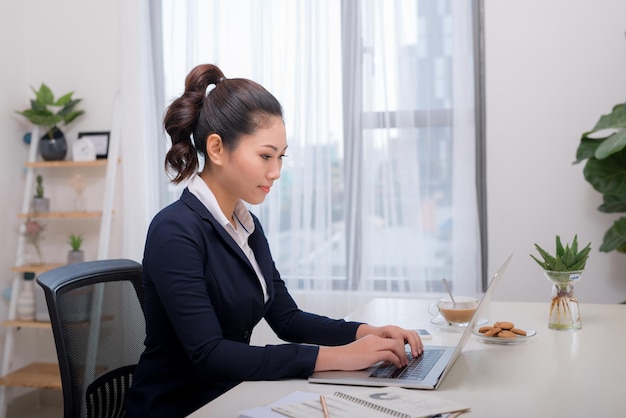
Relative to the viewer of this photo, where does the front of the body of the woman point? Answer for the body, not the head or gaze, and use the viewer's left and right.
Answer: facing the viewer and to the right of the viewer

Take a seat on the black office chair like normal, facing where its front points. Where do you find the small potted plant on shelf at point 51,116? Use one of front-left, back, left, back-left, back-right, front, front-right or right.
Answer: back-left

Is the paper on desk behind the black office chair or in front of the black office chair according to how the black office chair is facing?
in front

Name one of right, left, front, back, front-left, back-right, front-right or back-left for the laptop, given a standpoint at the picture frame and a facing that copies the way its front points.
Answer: front

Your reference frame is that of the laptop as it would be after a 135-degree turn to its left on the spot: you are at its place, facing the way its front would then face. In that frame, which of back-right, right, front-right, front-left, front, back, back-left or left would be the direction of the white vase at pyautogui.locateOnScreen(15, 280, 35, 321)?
back

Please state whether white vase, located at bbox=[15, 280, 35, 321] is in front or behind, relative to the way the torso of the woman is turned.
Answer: behind

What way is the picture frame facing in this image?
toward the camera

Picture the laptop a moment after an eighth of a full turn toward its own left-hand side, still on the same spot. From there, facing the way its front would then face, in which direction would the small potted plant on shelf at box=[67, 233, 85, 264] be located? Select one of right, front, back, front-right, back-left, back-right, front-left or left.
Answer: right

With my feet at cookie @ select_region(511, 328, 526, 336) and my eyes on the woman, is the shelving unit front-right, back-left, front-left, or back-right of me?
front-right

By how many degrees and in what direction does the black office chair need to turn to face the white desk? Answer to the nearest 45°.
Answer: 0° — it already faces it

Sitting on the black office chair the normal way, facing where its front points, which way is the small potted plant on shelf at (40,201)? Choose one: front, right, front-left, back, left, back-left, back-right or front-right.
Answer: back-left

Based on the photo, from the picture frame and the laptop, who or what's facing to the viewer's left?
the laptop

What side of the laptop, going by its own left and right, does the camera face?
left
